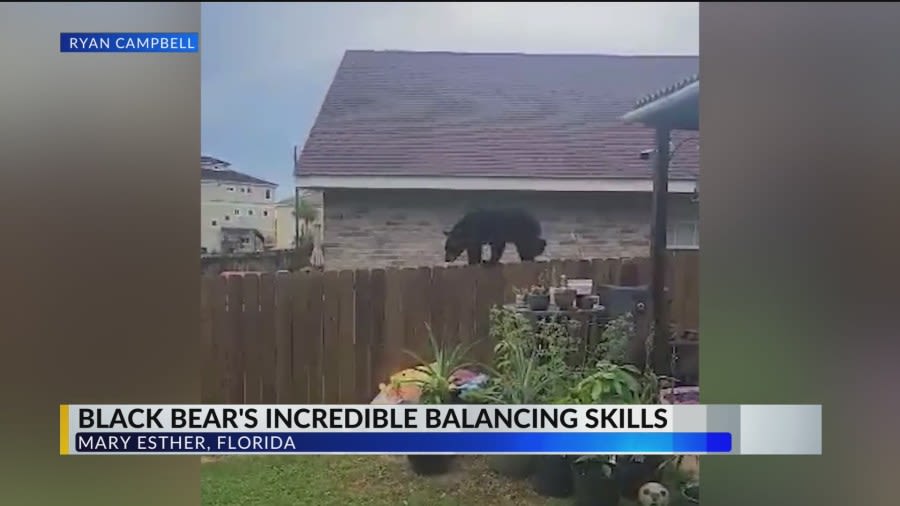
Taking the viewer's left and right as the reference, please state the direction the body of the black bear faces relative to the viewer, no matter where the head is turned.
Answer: facing to the left of the viewer

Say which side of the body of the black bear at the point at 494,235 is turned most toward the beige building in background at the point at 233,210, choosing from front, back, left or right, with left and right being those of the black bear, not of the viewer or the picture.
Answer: right
